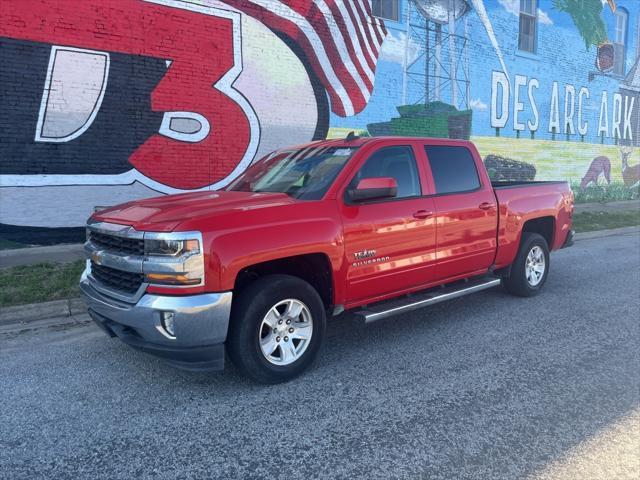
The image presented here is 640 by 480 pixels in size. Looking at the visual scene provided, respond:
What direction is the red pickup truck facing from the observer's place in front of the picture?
facing the viewer and to the left of the viewer
